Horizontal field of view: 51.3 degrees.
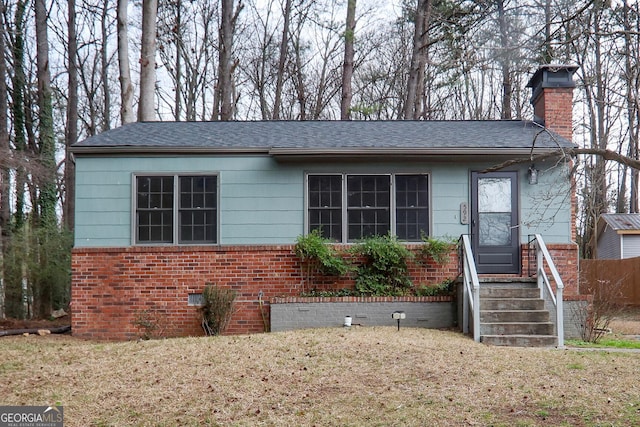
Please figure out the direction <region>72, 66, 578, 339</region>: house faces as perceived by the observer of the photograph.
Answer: facing the viewer

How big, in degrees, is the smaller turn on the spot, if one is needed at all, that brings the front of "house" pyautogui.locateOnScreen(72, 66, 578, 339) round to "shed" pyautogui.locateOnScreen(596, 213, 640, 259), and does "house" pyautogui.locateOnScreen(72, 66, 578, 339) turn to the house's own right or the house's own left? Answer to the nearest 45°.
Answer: approximately 135° to the house's own left

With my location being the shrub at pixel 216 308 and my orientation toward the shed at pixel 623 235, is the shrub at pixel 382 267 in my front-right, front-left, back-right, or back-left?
front-right

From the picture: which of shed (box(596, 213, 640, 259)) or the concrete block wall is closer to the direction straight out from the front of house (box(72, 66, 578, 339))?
the concrete block wall
